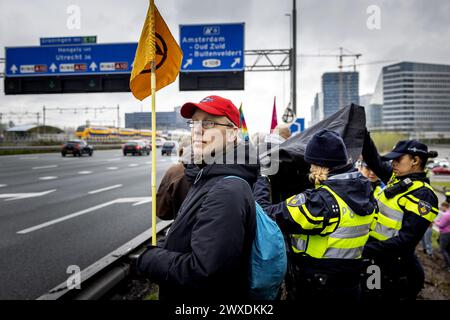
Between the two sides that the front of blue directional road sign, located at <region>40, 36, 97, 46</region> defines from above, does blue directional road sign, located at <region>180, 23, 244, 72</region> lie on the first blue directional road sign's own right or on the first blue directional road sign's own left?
on the first blue directional road sign's own left

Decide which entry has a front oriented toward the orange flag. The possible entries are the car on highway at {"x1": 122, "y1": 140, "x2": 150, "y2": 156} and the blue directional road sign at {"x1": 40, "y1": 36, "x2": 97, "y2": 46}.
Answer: the blue directional road sign

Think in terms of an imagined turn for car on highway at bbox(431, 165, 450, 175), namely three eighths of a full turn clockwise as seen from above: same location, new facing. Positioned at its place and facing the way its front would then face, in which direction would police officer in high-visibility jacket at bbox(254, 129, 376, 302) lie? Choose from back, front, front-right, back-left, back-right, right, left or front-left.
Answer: back-right

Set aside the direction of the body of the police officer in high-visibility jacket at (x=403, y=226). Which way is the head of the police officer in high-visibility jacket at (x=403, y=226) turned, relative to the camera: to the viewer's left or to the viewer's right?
to the viewer's left

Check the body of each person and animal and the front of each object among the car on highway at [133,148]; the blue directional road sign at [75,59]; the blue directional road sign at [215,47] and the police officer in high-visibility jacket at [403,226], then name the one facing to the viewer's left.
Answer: the police officer in high-visibility jacket

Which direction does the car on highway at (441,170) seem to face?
to the viewer's left

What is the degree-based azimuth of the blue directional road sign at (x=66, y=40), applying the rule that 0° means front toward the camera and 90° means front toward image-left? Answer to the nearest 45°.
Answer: approximately 0°
